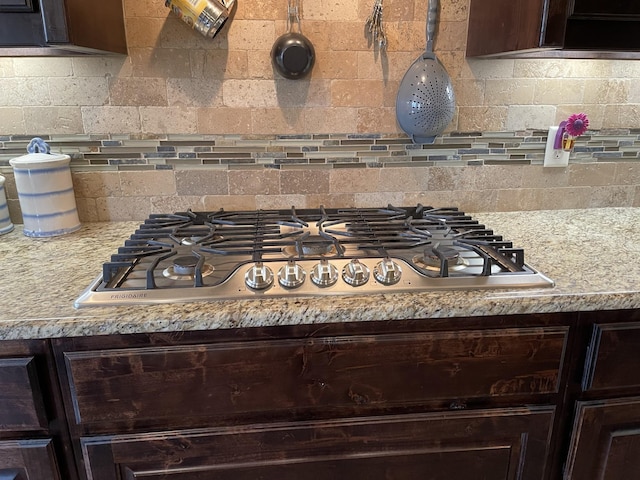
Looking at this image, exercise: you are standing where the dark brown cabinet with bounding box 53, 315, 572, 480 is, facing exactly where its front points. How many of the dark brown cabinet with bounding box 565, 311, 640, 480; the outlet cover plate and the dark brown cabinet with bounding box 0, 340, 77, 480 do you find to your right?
1

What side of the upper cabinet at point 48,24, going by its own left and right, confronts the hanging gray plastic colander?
left

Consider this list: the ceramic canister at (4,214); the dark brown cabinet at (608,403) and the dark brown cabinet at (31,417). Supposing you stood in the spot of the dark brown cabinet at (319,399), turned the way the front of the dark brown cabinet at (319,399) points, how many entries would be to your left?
1

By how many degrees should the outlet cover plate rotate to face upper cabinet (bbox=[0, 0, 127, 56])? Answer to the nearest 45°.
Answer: approximately 45° to its right

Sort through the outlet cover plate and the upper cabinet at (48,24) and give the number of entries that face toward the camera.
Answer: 2

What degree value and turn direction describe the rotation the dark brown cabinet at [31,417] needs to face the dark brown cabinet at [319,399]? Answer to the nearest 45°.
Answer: approximately 45° to its left

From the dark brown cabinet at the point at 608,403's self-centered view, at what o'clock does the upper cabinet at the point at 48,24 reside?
The upper cabinet is roughly at 2 o'clock from the dark brown cabinet.

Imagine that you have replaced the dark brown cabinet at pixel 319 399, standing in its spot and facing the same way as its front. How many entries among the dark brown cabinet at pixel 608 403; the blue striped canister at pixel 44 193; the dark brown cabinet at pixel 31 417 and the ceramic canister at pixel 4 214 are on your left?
1
